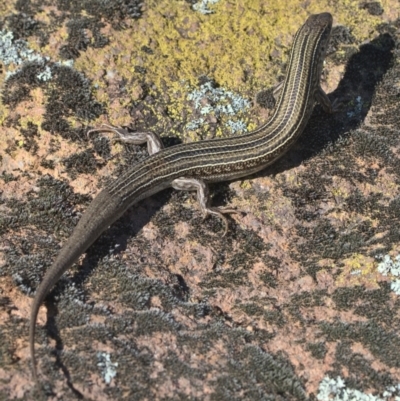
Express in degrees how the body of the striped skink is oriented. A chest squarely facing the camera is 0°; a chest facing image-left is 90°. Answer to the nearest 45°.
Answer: approximately 225°

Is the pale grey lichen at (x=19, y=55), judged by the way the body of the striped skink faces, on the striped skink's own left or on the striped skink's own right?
on the striped skink's own left

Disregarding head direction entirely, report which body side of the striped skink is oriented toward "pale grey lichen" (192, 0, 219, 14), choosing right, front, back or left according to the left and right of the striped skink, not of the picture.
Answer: left

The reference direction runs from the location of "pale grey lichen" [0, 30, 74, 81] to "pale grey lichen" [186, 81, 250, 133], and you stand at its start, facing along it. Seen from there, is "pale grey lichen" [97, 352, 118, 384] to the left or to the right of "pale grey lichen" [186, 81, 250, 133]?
right

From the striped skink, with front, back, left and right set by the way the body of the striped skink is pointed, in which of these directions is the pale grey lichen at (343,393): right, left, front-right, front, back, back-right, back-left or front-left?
right

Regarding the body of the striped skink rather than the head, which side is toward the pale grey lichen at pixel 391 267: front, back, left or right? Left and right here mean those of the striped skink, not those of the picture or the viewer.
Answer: right
